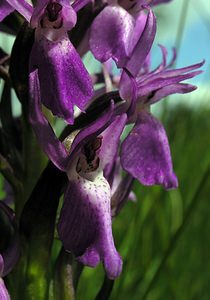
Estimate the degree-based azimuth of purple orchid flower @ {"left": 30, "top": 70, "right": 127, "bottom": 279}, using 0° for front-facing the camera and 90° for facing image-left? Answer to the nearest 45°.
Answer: approximately 315°
